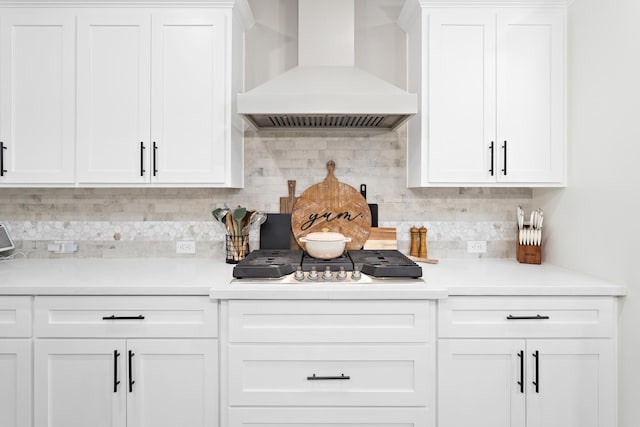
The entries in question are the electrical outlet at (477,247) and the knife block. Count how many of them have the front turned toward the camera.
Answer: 2

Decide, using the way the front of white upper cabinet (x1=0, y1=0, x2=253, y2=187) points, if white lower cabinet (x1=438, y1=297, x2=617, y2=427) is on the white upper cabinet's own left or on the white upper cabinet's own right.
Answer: on the white upper cabinet's own left

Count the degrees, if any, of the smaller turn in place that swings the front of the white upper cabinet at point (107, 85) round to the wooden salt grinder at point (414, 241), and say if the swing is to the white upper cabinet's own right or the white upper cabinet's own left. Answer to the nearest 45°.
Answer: approximately 90° to the white upper cabinet's own left

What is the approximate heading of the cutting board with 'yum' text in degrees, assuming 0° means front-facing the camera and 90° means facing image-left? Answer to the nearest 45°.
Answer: approximately 0°

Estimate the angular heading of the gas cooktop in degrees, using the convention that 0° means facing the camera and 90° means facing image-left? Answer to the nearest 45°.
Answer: approximately 0°

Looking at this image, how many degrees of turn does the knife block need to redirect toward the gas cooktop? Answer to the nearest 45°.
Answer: approximately 45° to its right

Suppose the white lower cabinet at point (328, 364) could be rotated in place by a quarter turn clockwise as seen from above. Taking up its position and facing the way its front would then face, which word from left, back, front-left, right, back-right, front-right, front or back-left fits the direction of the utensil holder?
front-right
